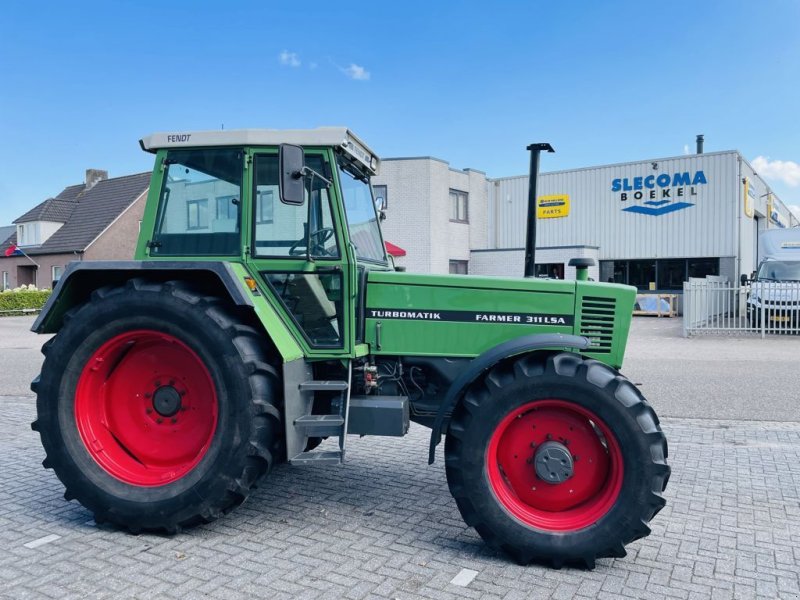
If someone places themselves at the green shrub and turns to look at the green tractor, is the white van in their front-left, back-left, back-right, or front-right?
front-left

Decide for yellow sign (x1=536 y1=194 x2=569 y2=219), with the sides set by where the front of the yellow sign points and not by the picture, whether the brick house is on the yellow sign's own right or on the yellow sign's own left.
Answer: on the yellow sign's own right

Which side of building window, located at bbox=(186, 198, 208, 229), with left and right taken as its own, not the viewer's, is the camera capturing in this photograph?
front

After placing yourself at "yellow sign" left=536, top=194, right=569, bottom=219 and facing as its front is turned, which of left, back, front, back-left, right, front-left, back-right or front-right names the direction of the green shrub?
right

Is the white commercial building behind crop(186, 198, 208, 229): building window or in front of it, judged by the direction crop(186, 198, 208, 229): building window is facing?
behind

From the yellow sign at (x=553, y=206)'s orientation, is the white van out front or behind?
out front

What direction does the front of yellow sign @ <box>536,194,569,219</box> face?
toward the camera

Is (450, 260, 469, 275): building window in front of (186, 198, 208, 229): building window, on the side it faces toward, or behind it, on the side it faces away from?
behind

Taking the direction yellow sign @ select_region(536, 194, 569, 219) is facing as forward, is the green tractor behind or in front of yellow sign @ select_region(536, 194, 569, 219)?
in front

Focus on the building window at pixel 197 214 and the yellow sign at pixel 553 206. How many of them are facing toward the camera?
2
